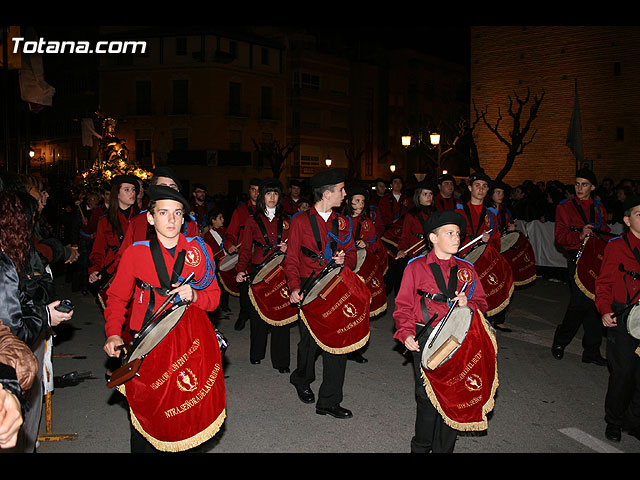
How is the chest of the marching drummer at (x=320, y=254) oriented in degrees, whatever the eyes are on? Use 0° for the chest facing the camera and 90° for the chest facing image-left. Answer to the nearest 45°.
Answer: approximately 315°

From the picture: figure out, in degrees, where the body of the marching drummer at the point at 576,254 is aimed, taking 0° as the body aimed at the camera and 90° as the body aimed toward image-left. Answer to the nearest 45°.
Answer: approximately 315°

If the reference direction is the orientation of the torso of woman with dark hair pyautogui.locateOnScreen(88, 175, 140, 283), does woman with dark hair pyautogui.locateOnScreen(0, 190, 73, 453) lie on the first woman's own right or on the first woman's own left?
on the first woman's own right

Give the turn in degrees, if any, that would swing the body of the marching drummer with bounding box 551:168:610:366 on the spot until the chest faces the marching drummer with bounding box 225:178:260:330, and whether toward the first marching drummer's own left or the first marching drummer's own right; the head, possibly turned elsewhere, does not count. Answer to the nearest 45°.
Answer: approximately 135° to the first marching drummer's own right

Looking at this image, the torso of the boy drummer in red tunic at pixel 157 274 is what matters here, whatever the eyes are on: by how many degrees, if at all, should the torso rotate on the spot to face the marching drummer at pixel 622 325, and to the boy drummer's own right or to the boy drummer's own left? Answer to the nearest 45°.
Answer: approximately 90° to the boy drummer's own left

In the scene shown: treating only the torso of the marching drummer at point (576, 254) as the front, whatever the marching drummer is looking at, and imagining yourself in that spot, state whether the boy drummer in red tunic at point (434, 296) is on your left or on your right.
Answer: on your right
